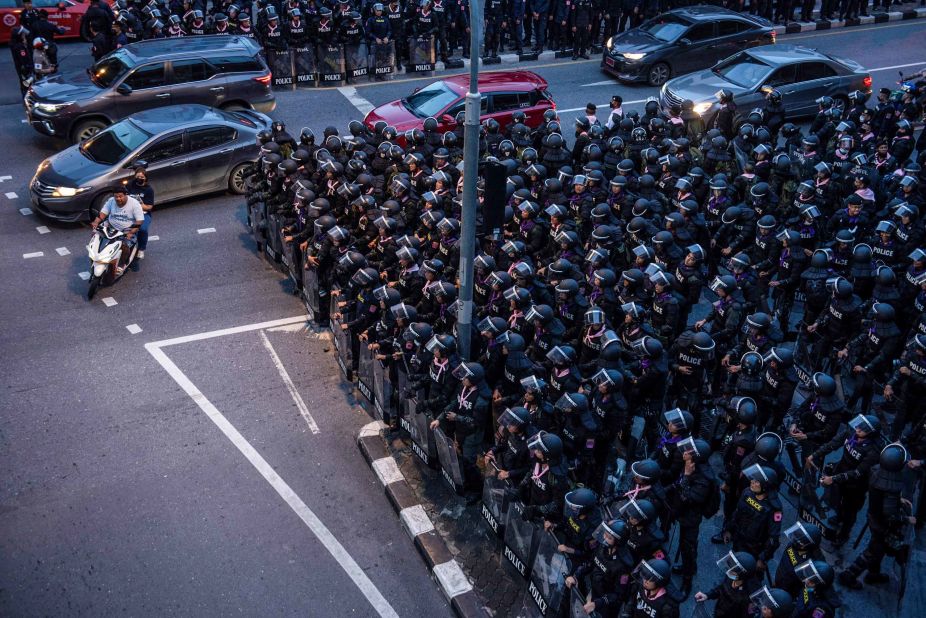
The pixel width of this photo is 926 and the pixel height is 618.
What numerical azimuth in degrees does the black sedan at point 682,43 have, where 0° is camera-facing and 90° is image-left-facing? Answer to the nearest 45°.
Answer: approximately 45°

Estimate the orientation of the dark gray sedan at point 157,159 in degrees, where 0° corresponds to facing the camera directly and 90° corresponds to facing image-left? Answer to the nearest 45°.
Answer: approximately 45°

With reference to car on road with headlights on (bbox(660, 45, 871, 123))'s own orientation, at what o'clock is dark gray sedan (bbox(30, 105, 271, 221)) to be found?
The dark gray sedan is roughly at 12 o'clock from the car on road with headlights on.

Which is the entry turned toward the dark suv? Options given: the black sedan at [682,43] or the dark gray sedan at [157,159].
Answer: the black sedan at [682,43]

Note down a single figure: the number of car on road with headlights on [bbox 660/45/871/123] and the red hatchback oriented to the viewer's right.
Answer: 0

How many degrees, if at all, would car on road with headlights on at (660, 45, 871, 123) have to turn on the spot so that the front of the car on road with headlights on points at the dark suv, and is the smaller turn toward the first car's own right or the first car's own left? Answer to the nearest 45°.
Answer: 0° — it already faces it

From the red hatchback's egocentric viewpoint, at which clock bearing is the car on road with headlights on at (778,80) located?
The car on road with headlights on is roughly at 7 o'clock from the red hatchback.

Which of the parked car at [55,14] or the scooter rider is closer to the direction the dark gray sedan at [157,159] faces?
the scooter rider

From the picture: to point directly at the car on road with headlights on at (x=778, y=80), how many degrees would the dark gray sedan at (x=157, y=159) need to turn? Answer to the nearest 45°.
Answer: approximately 135° to its left

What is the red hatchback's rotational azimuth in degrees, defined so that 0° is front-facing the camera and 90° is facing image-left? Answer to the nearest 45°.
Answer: approximately 45°

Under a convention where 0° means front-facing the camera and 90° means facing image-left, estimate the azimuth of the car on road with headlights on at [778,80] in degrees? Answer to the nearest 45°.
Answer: approximately 45°

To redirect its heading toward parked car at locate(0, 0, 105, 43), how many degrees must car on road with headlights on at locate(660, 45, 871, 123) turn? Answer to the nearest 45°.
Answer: approximately 45° to its right
